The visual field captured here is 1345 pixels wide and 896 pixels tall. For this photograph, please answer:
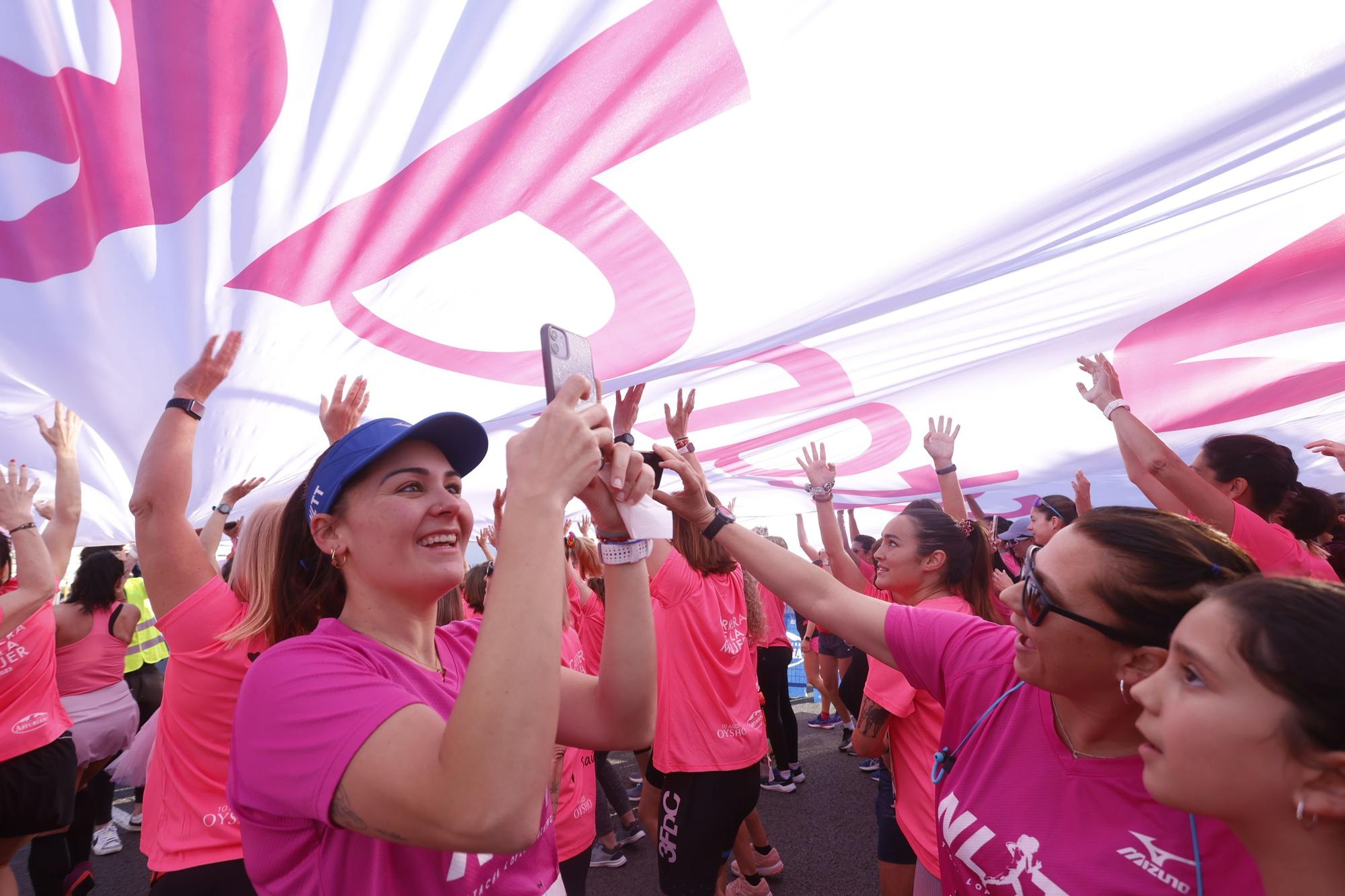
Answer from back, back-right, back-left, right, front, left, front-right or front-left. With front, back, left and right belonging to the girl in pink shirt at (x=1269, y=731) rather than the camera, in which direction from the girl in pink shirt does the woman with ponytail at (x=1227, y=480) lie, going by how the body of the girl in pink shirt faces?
right

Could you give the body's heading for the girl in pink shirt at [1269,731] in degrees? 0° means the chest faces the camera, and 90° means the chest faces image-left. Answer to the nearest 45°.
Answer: approximately 90°

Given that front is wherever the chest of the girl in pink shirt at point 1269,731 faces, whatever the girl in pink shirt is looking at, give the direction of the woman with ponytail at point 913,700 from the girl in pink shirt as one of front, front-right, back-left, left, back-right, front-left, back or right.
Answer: front-right

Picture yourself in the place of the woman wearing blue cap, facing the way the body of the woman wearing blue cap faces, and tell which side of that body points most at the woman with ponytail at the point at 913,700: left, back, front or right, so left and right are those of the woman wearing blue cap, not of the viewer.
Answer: left

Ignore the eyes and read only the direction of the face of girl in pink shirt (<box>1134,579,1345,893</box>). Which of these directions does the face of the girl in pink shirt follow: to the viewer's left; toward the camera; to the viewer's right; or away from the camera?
to the viewer's left

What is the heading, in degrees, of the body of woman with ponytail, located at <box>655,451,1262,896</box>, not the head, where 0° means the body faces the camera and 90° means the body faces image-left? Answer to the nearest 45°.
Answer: approximately 45°
